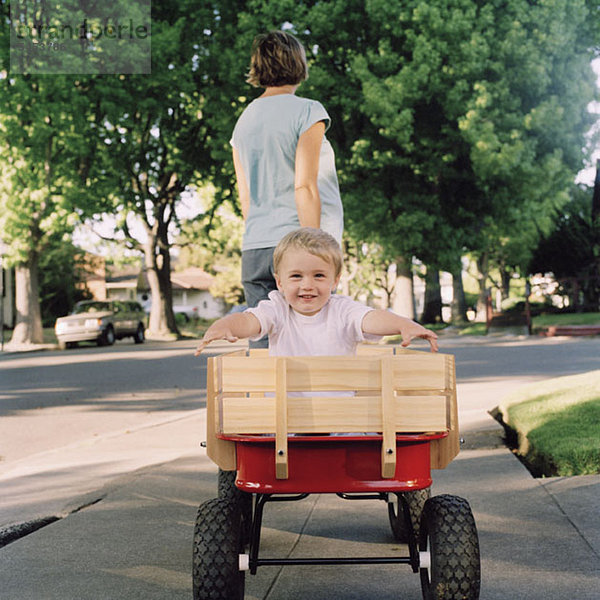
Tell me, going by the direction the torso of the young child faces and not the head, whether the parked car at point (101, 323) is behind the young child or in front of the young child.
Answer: behind

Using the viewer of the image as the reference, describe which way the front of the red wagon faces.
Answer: facing away from the viewer

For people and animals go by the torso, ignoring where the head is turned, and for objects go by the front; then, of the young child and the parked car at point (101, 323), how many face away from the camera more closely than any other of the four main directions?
0

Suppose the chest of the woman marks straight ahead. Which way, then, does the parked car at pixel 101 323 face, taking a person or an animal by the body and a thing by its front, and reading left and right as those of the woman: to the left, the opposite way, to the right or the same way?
the opposite way

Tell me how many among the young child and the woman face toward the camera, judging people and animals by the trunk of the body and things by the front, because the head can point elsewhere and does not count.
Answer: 1

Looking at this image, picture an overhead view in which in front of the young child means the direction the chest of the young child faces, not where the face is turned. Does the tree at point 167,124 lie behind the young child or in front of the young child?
behind

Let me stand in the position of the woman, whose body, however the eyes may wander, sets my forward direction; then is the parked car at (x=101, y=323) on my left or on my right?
on my left

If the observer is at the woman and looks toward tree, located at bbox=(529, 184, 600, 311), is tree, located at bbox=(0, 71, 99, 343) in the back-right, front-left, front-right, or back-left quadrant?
front-left

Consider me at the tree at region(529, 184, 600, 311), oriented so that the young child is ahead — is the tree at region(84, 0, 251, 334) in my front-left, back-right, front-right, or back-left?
front-right

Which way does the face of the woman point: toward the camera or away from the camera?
away from the camera

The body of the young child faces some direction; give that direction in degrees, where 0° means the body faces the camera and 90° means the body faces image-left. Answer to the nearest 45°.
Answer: approximately 0°

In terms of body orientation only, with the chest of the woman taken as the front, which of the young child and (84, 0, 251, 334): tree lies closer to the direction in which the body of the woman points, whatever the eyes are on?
the tree

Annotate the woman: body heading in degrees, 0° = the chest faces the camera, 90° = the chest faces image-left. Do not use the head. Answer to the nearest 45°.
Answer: approximately 225°

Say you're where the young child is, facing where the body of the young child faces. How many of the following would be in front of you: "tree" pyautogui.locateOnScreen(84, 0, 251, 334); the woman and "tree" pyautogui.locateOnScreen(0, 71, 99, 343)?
0
